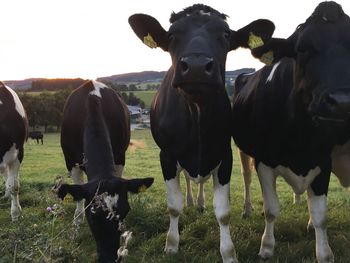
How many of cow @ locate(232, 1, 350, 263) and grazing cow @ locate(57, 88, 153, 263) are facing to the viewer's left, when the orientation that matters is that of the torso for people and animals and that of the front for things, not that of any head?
0

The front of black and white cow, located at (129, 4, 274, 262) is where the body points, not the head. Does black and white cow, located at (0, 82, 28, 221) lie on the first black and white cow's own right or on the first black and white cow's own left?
on the first black and white cow's own right

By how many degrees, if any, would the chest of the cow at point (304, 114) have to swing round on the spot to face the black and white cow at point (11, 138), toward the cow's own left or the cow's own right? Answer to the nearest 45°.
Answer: approximately 135° to the cow's own right

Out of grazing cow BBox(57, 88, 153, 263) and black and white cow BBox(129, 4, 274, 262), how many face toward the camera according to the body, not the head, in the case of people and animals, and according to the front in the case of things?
2

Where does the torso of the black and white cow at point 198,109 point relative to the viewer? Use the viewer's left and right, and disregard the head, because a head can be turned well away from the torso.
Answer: facing the viewer

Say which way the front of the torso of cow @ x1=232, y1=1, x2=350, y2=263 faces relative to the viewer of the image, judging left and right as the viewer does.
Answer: facing the viewer and to the right of the viewer

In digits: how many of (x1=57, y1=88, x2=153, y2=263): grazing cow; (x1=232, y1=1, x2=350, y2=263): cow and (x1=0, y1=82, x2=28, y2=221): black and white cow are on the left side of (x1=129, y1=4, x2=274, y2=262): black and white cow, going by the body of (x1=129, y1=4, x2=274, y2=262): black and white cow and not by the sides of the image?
1

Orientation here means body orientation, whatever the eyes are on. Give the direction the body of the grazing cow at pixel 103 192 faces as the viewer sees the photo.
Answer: toward the camera

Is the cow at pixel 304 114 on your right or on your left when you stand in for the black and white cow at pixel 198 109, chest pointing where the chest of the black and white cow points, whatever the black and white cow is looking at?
on your left
